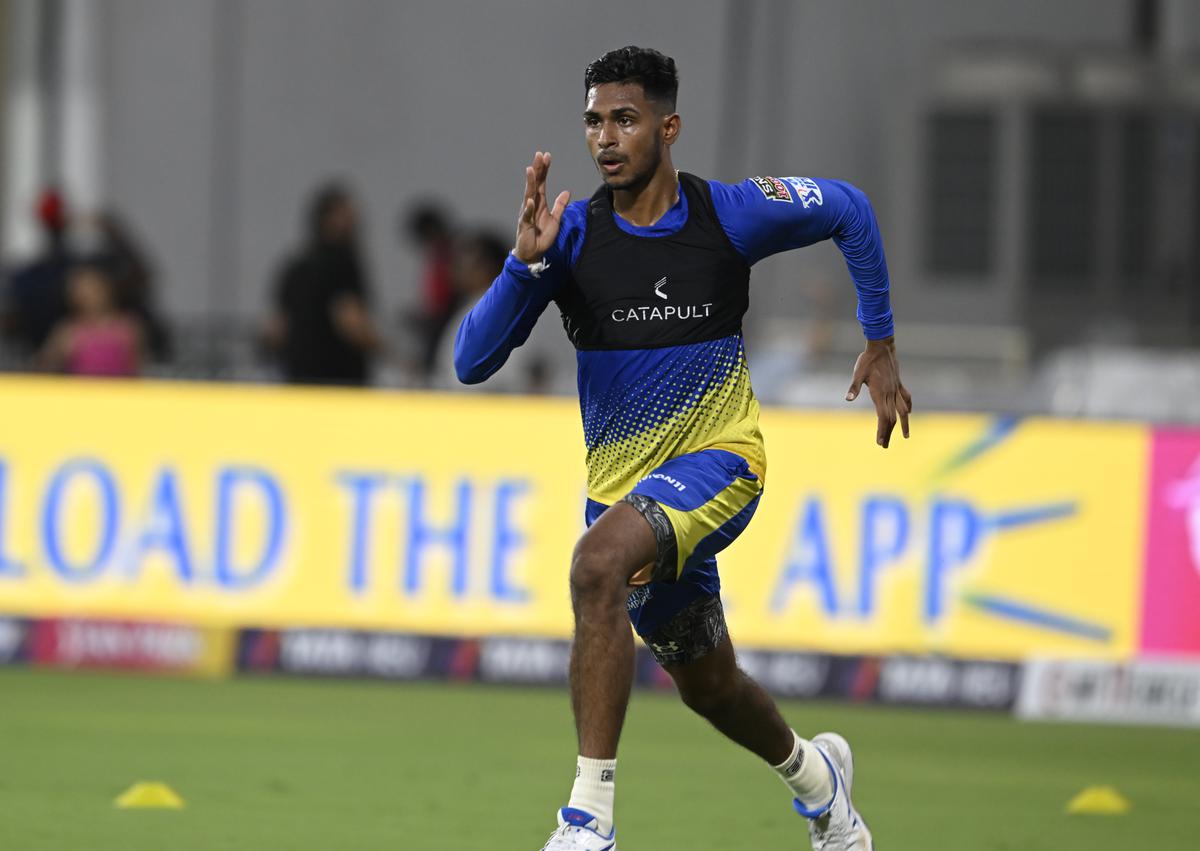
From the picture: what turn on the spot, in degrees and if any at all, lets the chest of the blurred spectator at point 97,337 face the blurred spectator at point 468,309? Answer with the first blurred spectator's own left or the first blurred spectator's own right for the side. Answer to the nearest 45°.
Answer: approximately 90° to the first blurred spectator's own left

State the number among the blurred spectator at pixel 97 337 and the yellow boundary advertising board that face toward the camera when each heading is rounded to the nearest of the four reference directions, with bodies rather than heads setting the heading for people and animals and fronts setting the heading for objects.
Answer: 2

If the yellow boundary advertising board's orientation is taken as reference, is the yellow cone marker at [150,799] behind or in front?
in front

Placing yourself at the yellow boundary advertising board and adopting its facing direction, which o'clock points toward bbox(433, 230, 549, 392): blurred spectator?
The blurred spectator is roughly at 6 o'clock from the yellow boundary advertising board.

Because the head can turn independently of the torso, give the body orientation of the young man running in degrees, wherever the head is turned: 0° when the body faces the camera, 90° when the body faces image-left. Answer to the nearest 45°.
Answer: approximately 45°
